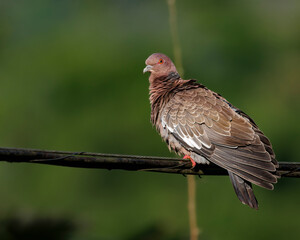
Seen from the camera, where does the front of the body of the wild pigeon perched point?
to the viewer's left
